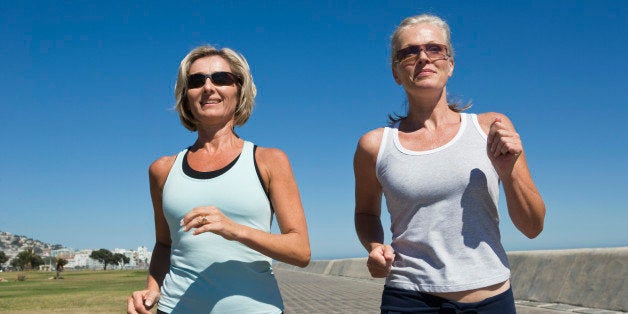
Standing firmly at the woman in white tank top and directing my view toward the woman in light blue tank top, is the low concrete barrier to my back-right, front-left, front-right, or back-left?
back-right

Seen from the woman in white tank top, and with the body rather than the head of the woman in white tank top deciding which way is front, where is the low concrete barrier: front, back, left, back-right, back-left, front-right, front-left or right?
back

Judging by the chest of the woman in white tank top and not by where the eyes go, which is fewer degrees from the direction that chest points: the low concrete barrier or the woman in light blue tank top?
the woman in light blue tank top

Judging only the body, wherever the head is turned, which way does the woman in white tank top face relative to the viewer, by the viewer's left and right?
facing the viewer

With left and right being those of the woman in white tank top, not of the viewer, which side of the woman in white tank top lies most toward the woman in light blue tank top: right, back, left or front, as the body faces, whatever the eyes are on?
right

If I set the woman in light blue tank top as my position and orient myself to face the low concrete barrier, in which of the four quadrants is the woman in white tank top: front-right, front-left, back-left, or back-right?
front-right

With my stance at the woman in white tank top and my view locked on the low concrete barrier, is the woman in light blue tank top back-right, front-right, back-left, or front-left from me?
back-left
